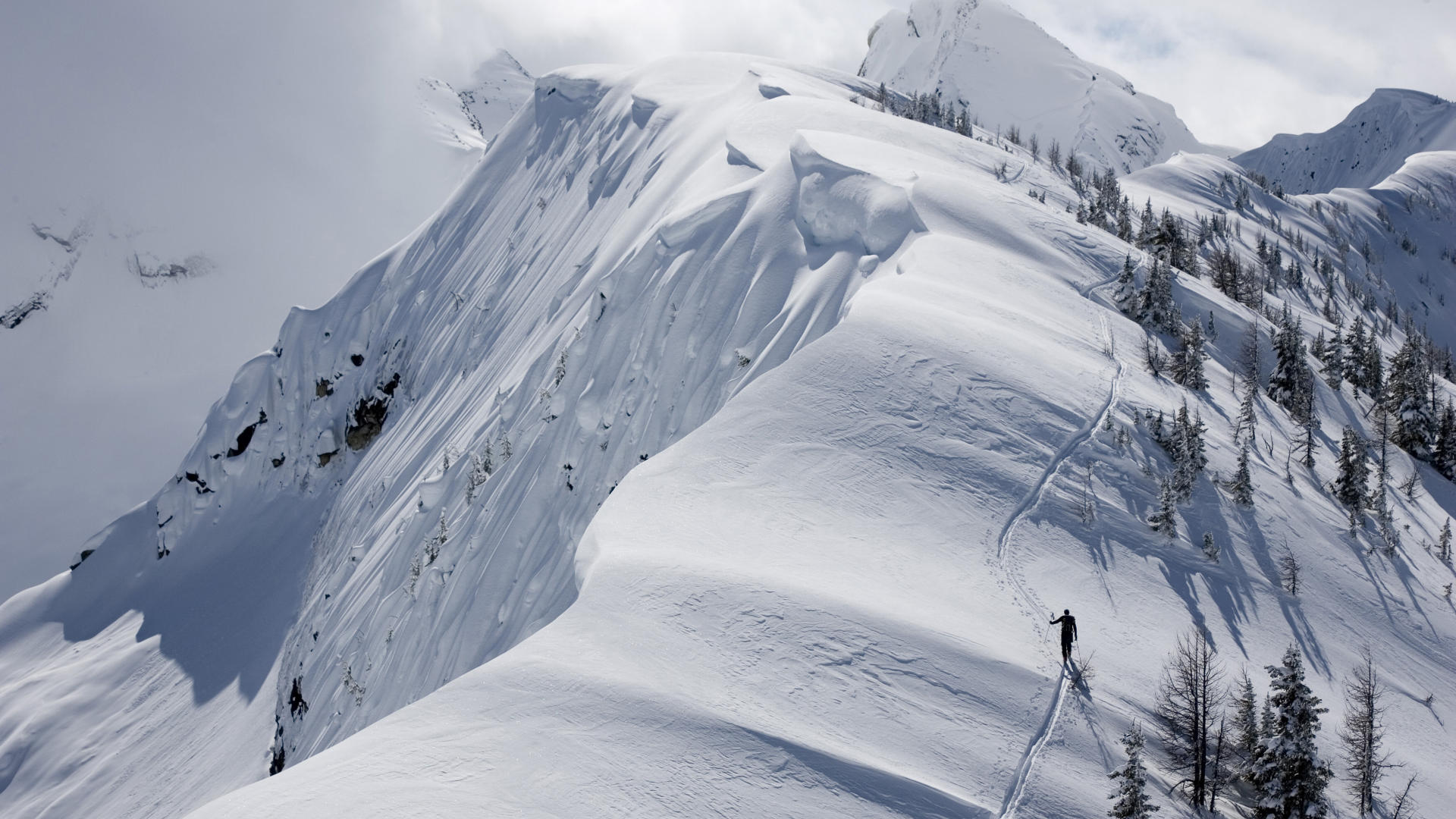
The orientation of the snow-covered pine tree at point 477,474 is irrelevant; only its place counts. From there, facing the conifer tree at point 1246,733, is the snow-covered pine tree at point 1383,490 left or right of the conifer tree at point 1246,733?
left

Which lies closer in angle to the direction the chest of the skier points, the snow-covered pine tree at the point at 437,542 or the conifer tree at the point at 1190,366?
the conifer tree

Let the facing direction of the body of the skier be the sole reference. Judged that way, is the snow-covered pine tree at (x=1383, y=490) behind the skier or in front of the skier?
in front

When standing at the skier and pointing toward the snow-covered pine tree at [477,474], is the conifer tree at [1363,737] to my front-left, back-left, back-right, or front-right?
back-right

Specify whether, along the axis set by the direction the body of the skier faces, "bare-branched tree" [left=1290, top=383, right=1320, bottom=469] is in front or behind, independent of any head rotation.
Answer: in front

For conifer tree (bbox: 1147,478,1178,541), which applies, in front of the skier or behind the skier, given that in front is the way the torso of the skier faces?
in front

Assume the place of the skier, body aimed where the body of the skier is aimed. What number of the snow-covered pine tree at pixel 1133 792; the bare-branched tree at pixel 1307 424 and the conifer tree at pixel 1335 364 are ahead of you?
2

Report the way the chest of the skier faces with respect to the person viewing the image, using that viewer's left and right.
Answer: facing away from the viewer

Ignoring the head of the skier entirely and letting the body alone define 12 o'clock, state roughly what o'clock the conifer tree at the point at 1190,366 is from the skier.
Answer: The conifer tree is roughly at 12 o'clock from the skier.

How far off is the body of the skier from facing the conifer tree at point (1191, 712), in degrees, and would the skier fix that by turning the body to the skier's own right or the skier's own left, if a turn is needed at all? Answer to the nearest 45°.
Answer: approximately 90° to the skier's own right

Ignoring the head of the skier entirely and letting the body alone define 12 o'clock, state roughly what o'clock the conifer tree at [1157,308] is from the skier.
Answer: The conifer tree is roughly at 12 o'clock from the skier.

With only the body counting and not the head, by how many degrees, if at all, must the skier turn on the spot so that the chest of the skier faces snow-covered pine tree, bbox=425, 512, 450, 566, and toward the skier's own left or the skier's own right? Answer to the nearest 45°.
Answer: approximately 45° to the skier's own left
